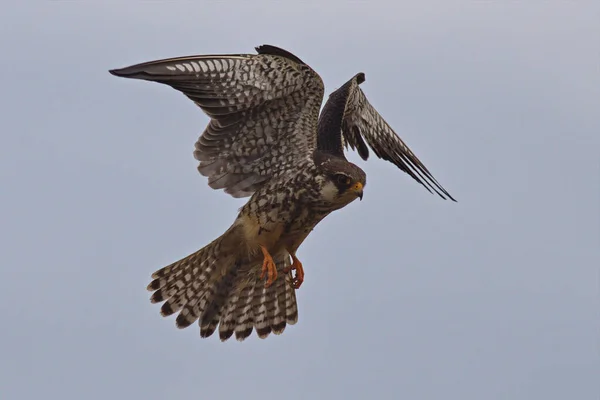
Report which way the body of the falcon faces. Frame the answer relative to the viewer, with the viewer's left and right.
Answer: facing the viewer and to the right of the viewer
